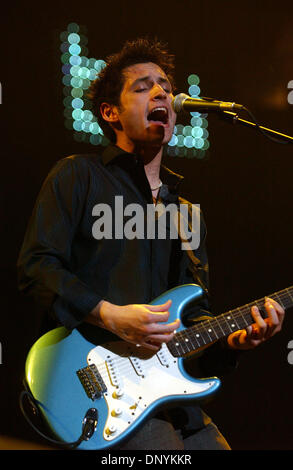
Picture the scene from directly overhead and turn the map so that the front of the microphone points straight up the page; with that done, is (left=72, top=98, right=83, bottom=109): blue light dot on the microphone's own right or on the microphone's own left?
on the microphone's own right

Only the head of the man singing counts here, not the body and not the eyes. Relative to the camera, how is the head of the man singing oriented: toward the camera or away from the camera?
toward the camera

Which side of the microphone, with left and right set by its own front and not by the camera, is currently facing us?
left

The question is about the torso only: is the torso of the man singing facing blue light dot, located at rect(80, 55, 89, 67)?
no

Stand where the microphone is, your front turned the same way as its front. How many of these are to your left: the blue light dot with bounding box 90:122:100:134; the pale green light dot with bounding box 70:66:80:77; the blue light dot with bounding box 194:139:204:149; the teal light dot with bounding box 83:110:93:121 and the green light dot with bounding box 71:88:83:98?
0

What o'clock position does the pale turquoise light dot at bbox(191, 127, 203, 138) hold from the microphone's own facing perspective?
The pale turquoise light dot is roughly at 3 o'clock from the microphone.

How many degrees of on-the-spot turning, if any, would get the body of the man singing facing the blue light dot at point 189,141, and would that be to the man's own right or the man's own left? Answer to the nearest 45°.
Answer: approximately 135° to the man's own left

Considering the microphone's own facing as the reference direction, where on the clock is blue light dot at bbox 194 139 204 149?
The blue light dot is roughly at 3 o'clock from the microphone.

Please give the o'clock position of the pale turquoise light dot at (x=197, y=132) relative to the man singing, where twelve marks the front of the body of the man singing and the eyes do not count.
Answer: The pale turquoise light dot is roughly at 8 o'clock from the man singing.

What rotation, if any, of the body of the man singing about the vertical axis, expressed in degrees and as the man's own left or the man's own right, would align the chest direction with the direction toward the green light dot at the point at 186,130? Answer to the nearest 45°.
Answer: approximately 135° to the man's own left

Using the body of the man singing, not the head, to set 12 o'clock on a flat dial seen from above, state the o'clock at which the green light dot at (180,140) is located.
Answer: The green light dot is roughly at 8 o'clock from the man singing.

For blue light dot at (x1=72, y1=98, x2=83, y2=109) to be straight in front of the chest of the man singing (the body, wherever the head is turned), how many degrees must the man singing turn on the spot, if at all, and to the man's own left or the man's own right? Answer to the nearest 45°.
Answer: approximately 135° to the man's own left

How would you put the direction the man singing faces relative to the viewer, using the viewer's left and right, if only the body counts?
facing the viewer and to the right of the viewer

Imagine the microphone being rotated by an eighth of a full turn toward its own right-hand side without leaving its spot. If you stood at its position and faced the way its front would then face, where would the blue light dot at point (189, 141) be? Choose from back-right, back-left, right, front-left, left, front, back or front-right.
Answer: front-right
